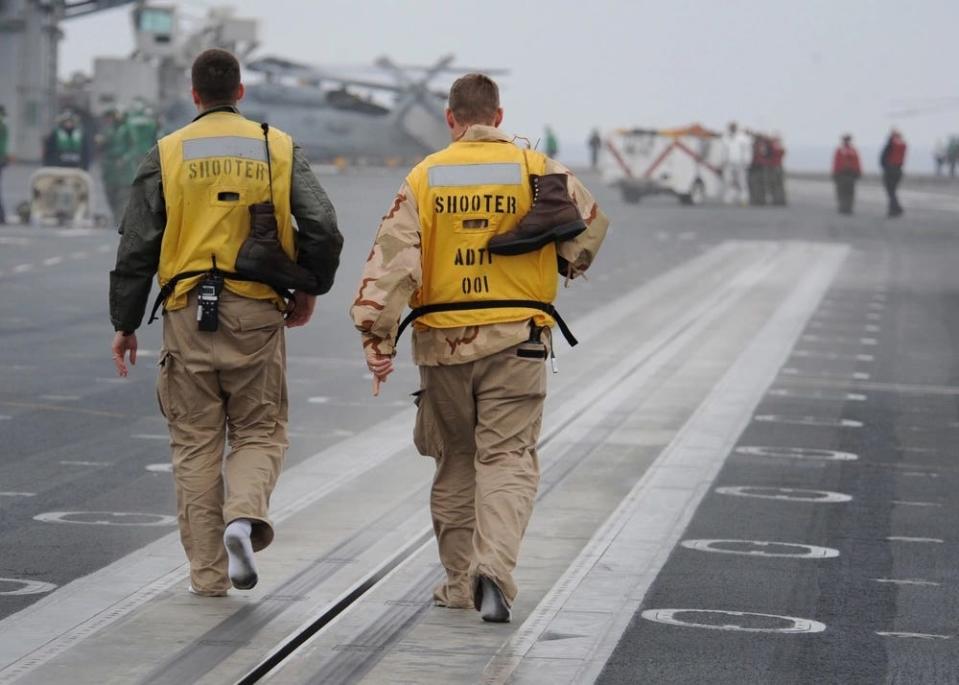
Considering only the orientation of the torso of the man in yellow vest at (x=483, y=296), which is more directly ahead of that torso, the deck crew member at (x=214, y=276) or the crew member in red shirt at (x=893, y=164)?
the crew member in red shirt

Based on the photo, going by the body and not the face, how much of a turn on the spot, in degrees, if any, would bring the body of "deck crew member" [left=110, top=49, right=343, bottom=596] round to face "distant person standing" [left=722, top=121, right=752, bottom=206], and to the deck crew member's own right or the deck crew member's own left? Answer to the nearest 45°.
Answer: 0° — they already face them

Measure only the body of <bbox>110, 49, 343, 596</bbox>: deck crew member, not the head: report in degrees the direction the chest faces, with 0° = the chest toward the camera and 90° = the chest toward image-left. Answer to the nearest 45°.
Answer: approximately 180°

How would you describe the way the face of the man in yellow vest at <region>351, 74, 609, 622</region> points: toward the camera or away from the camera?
away from the camera

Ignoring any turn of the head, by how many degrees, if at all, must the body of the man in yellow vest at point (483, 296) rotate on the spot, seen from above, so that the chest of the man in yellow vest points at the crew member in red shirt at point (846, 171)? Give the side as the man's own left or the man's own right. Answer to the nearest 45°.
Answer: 0° — they already face them

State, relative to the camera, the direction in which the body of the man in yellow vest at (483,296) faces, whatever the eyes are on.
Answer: away from the camera

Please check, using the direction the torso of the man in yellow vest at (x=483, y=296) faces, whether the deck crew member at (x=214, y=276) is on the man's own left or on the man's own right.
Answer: on the man's own left

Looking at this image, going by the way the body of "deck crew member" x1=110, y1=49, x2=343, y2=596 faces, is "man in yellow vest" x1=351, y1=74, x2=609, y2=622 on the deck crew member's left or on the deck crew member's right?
on the deck crew member's right

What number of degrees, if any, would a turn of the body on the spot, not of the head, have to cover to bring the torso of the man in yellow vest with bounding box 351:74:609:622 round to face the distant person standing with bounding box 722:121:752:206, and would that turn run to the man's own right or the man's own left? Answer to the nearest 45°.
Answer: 0° — they already face them

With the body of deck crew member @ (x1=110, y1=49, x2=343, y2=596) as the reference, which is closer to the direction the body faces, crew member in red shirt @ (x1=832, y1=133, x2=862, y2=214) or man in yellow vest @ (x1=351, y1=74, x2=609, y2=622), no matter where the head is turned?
the crew member in red shirt

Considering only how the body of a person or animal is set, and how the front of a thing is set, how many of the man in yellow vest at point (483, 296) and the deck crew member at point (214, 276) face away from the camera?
2
